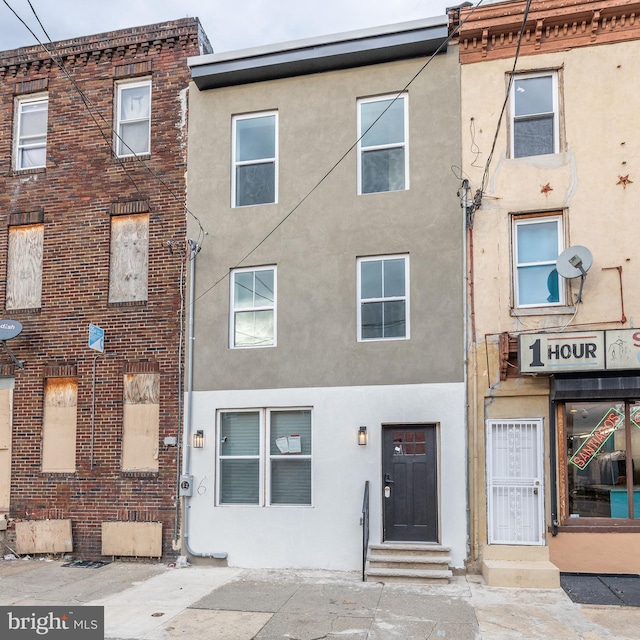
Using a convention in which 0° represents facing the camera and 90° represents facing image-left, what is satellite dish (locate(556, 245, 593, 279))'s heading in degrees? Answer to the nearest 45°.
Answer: approximately 45°

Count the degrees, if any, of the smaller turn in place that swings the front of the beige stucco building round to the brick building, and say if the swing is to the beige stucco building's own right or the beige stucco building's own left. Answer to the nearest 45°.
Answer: approximately 90° to the beige stucco building's own right

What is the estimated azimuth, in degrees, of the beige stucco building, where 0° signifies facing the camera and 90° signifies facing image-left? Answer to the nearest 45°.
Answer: approximately 0°
